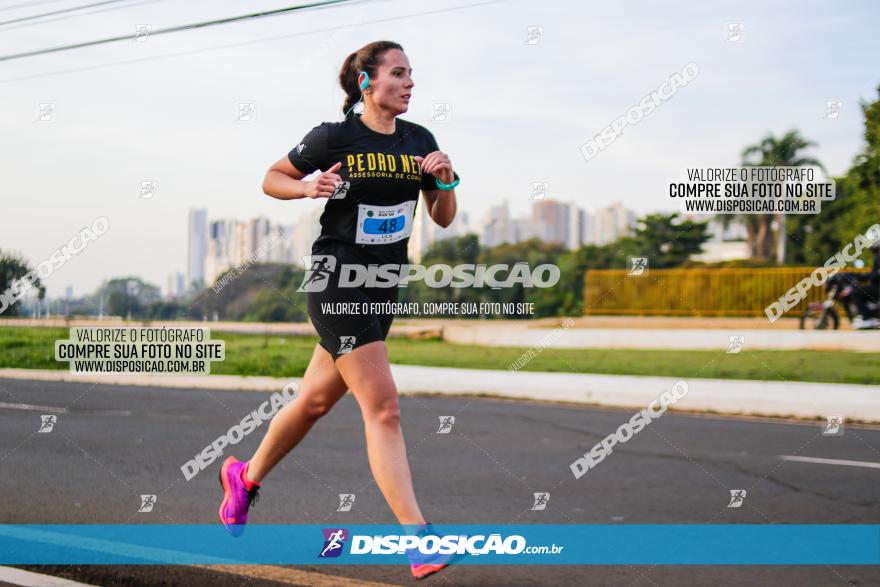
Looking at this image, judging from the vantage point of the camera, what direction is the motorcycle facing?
facing to the left of the viewer

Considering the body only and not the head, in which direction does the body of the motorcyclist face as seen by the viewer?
to the viewer's left

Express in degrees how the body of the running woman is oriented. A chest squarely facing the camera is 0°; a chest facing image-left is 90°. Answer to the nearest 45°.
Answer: approximately 315°

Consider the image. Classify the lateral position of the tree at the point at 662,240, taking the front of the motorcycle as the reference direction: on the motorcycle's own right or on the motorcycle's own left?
on the motorcycle's own right
